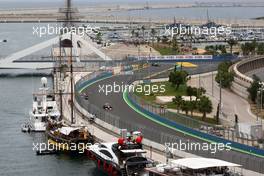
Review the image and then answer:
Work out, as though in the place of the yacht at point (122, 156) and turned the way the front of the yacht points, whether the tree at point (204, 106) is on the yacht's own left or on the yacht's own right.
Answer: on the yacht's own right

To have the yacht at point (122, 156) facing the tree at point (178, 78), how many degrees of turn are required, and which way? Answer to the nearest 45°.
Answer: approximately 45° to its right

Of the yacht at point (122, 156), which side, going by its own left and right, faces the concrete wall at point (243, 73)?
right

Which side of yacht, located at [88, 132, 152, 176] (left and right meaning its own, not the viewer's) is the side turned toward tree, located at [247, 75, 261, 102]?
right

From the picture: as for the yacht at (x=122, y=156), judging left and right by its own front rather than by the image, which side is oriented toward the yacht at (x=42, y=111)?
front

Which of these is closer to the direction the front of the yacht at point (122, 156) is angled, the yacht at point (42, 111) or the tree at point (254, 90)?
the yacht

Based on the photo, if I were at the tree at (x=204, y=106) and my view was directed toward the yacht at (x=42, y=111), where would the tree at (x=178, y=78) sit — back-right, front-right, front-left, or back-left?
front-right

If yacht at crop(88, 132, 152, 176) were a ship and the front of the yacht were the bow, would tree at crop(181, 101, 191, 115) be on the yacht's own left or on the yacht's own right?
on the yacht's own right

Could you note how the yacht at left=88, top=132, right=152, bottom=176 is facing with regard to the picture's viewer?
facing away from the viewer and to the left of the viewer

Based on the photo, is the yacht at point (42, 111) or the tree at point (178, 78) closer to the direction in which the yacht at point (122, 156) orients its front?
the yacht
